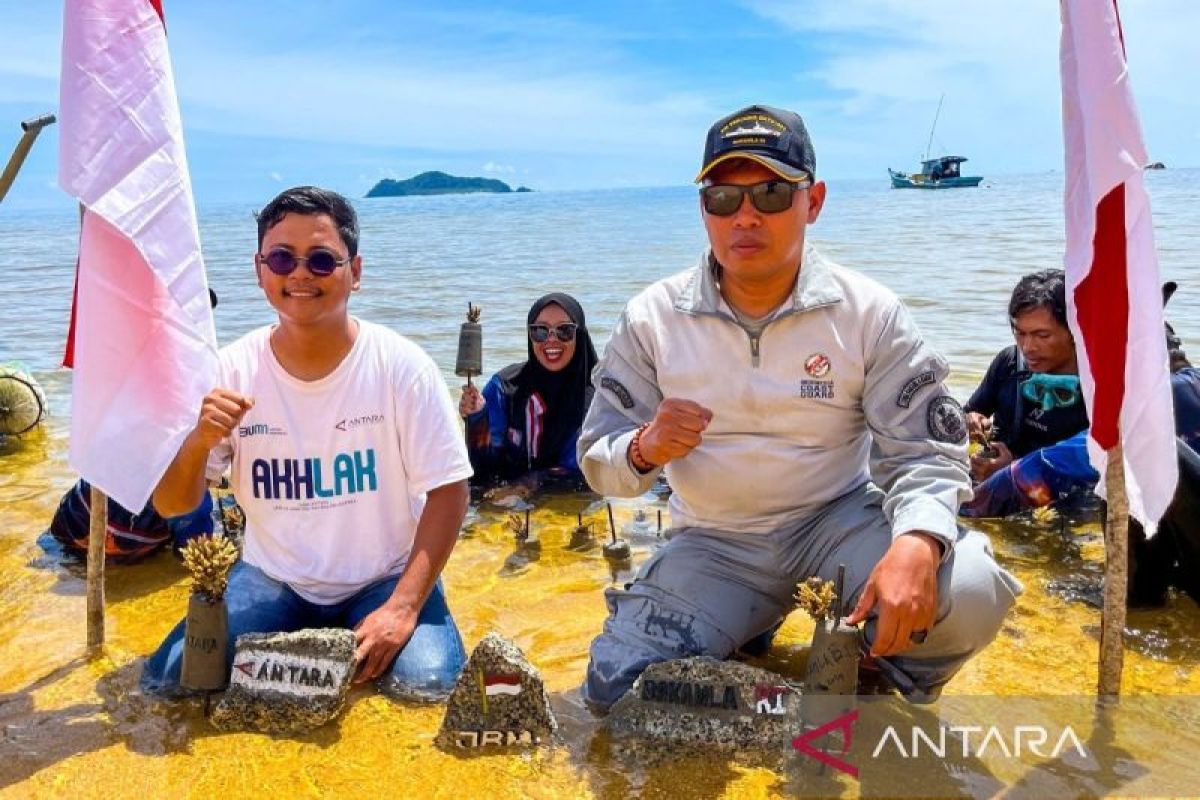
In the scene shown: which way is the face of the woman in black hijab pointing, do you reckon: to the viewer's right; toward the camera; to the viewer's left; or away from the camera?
toward the camera

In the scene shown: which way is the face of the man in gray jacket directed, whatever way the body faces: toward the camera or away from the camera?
toward the camera

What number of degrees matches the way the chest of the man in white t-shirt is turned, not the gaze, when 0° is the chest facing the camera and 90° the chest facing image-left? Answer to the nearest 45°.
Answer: approximately 0°

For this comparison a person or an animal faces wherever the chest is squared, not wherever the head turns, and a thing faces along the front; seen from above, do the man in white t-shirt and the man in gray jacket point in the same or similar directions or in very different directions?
same or similar directions

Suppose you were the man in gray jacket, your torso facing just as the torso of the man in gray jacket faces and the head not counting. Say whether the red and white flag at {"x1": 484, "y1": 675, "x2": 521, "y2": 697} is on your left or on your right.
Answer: on your right

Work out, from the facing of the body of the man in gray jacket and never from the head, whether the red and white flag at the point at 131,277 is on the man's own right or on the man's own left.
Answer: on the man's own right

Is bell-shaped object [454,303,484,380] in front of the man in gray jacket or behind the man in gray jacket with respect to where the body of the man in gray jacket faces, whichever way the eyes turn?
behind

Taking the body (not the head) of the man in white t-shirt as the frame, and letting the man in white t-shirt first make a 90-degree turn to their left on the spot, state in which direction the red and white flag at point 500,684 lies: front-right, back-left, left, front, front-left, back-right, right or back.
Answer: front-right

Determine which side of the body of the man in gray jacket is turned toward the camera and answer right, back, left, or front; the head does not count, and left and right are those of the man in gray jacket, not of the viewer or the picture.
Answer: front

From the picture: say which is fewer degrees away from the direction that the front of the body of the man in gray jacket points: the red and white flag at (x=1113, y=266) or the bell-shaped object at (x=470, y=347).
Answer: the red and white flag
